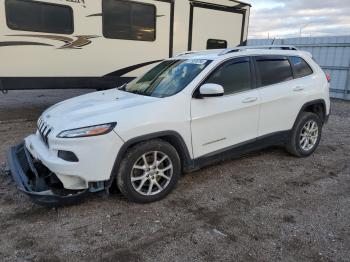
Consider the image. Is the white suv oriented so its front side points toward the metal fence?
no

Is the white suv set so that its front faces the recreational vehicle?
no

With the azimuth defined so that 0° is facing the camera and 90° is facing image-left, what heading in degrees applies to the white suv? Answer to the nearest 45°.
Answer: approximately 45°

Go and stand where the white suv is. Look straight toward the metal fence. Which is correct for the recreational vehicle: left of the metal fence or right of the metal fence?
left
